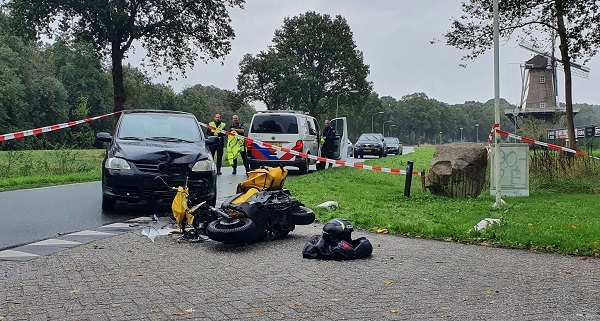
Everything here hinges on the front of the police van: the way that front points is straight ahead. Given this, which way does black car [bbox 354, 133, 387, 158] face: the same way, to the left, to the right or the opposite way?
the opposite way

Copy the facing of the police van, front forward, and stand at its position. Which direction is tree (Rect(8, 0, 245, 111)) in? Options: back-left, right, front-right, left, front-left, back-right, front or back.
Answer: front-left

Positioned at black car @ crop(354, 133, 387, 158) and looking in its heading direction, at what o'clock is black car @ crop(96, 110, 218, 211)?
black car @ crop(96, 110, 218, 211) is roughly at 12 o'clock from black car @ crop(354, 133, 387, 158).

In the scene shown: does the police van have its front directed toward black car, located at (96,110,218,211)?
no

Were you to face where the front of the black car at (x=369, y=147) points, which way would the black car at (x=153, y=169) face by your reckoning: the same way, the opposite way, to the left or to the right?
the same way

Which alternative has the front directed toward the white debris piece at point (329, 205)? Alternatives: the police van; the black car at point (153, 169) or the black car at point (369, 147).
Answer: the black car at point (369, 147)

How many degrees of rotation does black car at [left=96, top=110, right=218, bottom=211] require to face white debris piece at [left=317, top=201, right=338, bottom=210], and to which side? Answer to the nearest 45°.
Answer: approximately 90° to its left

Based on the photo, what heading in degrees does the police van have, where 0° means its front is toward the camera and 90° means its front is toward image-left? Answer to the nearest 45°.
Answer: approximately 180°

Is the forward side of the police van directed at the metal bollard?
no

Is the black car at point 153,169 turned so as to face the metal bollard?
no

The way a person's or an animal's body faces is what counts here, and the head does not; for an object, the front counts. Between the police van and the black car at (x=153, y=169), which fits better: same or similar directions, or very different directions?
very different directions

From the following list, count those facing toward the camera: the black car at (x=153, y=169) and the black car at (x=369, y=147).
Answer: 2

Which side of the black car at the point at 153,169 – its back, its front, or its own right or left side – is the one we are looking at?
front

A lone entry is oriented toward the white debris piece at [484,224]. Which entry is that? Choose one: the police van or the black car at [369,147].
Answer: the black car

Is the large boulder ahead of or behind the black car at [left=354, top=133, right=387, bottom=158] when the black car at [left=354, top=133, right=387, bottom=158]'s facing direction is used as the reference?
ahead

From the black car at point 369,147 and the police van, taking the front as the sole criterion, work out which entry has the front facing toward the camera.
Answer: the black car

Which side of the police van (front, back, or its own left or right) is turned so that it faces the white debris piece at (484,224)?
back

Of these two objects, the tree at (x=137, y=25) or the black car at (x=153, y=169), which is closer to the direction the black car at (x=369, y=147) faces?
the black car

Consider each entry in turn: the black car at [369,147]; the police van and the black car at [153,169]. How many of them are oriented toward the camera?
2

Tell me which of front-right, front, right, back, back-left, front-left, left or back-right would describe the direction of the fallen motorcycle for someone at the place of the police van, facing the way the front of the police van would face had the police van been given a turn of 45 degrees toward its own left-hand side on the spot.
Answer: back-left
